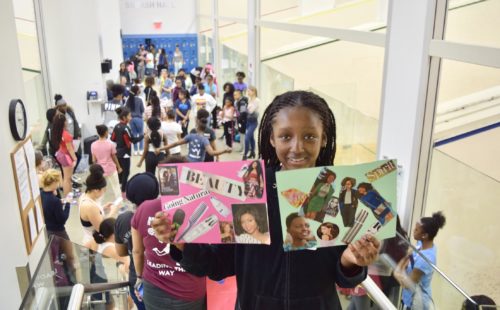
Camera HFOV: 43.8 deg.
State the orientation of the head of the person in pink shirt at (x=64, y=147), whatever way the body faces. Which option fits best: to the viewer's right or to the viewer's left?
to the viewer's right

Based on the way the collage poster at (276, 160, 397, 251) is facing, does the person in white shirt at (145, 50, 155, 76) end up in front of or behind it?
behind

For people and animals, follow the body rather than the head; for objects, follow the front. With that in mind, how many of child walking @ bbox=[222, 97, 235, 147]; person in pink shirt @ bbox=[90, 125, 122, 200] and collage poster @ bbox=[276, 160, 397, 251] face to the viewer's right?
0

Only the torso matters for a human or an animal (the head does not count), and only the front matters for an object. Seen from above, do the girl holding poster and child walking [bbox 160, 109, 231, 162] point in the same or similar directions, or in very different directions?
very different directions

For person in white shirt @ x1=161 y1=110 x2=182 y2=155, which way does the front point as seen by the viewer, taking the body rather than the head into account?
away from the camera

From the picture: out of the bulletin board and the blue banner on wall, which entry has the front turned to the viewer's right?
the bulletin board

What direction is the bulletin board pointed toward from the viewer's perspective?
to the viewer's right

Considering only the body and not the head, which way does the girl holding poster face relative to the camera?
toward the camera

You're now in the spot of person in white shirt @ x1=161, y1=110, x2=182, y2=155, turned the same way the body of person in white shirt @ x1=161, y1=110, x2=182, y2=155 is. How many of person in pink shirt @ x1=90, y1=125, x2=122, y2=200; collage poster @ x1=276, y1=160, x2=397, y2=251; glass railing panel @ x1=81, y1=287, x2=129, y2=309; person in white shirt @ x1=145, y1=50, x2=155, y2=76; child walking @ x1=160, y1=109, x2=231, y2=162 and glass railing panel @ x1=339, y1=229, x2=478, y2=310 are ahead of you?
1

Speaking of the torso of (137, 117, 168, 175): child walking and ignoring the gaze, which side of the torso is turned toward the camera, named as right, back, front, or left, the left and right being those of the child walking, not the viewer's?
back

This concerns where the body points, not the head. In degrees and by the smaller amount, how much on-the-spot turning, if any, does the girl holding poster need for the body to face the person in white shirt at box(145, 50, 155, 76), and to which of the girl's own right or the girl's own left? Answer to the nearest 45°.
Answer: approximately 180°

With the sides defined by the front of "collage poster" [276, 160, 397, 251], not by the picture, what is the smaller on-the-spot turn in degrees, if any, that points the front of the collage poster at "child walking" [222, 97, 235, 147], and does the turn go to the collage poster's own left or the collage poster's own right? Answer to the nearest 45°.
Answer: approximately 180°

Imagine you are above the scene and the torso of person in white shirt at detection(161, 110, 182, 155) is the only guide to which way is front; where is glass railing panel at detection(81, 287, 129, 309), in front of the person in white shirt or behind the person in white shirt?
behind

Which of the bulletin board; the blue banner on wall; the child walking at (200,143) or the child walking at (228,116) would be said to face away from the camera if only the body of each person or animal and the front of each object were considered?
the child walking at (200,143)

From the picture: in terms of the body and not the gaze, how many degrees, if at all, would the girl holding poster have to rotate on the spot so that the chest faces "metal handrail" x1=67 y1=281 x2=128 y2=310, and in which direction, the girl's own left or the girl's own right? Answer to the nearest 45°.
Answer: approximately 135° to the girl's own right

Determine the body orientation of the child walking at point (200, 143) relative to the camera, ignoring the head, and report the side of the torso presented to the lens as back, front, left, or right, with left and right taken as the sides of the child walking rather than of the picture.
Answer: back

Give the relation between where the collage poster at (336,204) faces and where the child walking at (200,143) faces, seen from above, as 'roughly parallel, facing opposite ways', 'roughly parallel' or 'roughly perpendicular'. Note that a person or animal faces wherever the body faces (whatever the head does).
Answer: roughly parallel, facing opposite ways
